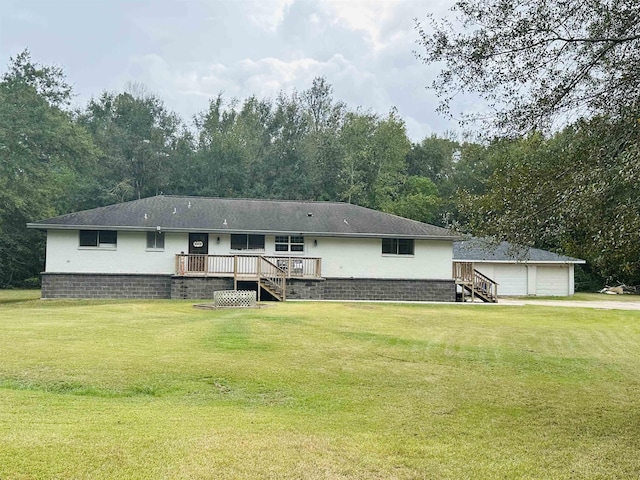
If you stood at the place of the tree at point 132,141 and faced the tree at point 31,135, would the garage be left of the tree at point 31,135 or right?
left

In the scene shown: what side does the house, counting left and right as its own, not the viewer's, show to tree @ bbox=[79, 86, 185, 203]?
back

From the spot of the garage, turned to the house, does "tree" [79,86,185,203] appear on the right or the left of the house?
right

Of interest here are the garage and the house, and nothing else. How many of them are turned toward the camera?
2

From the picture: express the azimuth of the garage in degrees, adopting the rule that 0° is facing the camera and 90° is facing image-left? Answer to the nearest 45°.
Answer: approximately 0°

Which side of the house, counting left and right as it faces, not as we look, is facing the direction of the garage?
left
